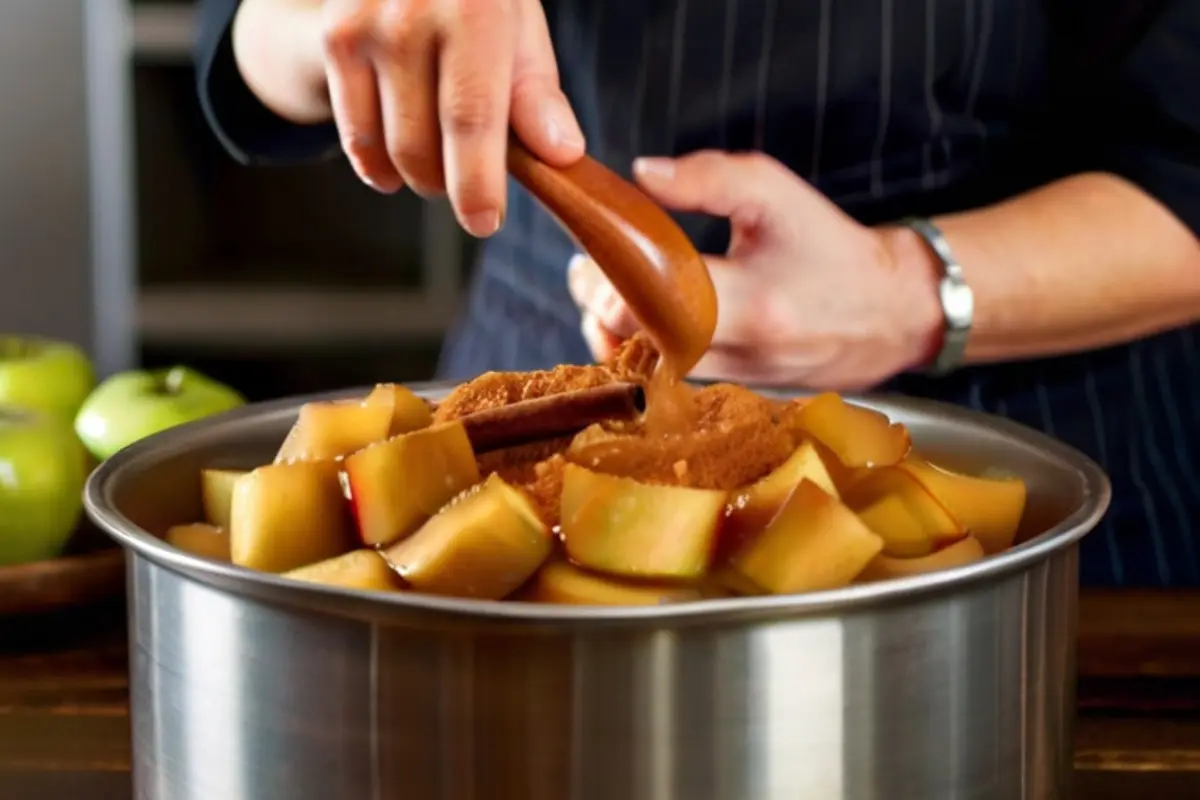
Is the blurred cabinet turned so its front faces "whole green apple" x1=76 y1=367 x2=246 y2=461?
yes

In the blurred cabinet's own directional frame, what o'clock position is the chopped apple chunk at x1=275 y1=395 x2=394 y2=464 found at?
The chopped apple chunk is roughly at 12 o'clock from the blurred cabinet.

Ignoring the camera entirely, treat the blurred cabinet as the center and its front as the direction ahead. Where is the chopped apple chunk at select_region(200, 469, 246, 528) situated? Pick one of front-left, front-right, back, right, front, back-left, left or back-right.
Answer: front

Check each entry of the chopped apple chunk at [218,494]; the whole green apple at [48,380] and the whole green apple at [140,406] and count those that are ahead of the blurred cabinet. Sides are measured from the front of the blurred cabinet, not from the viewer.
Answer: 3

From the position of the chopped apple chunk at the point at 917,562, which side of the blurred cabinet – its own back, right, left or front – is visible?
front

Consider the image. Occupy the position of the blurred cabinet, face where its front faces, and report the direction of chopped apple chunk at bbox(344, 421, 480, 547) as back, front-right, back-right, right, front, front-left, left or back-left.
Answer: front

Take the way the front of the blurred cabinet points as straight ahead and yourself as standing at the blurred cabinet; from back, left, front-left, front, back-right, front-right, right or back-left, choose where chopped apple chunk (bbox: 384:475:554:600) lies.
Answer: front

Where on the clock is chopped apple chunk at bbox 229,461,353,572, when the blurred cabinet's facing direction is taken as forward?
The chopped apple chunk is roughly at 12 o'clock from the blurred cabinet.

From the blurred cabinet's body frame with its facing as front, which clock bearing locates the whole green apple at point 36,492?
The whole green apple is roughly at 12 o'clock from the blurred cabinet.

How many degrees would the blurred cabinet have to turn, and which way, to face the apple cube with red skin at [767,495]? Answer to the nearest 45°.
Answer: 0° — it already faces it

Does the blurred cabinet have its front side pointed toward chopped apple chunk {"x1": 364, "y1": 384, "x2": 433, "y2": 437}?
yes

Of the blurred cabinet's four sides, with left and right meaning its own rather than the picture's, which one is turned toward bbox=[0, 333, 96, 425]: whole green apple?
front

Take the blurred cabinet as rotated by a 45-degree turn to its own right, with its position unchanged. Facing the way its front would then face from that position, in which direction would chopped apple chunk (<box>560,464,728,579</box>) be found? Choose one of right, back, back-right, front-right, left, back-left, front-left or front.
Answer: front-left

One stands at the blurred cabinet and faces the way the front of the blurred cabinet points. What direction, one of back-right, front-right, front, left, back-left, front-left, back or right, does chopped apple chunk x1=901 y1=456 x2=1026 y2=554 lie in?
front

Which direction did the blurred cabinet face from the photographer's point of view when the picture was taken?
facing the viewer

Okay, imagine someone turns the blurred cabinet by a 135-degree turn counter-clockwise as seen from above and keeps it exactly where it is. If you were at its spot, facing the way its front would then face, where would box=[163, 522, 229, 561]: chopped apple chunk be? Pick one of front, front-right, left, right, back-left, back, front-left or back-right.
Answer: back-right

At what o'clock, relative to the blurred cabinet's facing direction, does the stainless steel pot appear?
The stainless steel pot is roughly at 12 o'clock from the blurred cabinet.
